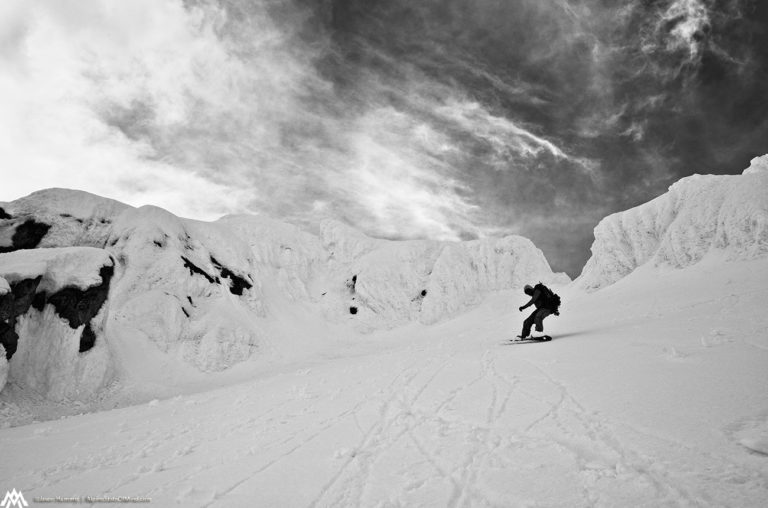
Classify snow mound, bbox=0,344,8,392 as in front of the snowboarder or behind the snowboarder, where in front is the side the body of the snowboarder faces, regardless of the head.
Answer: in front

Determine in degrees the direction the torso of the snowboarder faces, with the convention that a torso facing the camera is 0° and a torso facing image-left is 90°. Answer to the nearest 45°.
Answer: approximately 90°
